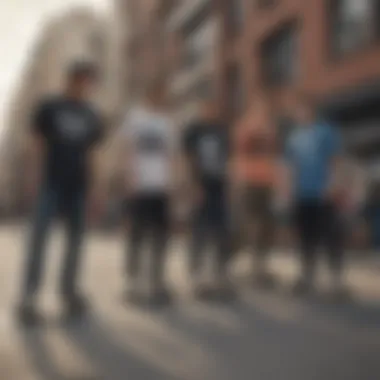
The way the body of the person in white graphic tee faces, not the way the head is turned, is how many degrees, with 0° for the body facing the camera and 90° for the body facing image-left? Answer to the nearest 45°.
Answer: approximately 0°

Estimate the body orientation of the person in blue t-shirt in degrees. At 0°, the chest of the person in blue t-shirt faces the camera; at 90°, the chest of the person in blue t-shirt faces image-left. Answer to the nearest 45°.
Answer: approximately 45°
